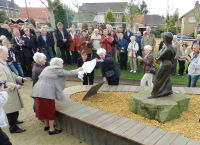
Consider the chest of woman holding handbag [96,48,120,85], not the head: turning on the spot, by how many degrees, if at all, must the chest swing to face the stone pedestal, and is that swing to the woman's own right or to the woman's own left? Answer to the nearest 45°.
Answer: approximately 90° to the woman's own left

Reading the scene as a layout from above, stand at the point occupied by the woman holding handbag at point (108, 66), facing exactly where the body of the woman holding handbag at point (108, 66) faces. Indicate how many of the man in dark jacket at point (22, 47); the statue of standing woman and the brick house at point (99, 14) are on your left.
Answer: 1

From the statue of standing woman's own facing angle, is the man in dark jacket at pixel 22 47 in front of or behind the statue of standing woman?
in front

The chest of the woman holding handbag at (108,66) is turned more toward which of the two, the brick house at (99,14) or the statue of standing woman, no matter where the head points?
the statue of standing woman

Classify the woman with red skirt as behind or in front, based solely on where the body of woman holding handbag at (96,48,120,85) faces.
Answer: in front

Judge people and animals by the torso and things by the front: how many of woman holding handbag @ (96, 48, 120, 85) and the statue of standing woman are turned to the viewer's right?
0

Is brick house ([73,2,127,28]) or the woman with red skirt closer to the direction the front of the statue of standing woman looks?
the woman with red skirt

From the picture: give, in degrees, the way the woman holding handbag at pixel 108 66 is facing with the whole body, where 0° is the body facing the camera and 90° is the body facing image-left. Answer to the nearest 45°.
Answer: approximately 45°

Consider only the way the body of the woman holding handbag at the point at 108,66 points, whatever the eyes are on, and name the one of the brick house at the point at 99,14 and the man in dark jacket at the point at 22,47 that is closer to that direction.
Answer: the man in dark jacket

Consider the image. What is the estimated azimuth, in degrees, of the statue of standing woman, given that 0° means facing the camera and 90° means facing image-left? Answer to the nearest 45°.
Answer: approximately 90°
